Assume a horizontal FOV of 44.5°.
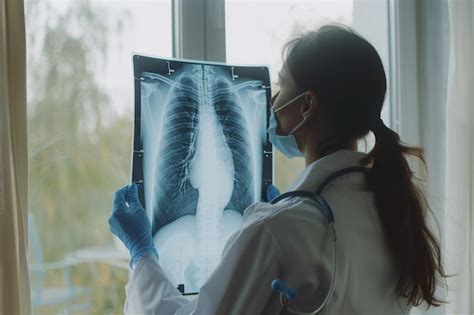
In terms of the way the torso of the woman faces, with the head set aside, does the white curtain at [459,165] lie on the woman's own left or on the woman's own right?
on the woman's own right

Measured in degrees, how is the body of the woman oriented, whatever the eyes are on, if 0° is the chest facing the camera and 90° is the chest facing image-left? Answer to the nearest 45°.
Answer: approximately 135°

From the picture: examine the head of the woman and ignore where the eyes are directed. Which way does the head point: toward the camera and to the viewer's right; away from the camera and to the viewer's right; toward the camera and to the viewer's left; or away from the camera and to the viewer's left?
away from the camera and to the viewer's left

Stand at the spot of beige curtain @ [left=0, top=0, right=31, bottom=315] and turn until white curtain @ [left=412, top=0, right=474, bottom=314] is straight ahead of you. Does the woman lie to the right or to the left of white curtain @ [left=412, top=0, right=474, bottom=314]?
right

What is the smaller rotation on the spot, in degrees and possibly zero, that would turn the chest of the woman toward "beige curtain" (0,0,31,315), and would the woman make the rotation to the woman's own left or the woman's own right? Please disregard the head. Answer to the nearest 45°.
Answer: approximately 45° to the woman's own left
